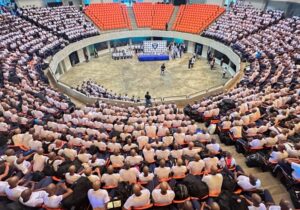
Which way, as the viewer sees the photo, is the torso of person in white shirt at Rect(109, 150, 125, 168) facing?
away from the camera

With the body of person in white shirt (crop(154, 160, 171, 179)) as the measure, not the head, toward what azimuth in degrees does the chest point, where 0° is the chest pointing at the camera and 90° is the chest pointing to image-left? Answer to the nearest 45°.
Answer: approximately 180°

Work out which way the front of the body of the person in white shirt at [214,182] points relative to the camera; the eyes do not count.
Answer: away from the camera

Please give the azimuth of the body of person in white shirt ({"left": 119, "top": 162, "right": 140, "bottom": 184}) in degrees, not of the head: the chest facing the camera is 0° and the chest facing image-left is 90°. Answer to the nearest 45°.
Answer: approximately 180°

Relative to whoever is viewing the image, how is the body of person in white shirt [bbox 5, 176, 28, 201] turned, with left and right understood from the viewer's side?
facing away from the viewer and to the right of the viewer

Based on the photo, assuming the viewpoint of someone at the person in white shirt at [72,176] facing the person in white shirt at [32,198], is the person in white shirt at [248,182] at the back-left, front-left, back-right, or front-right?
back-left

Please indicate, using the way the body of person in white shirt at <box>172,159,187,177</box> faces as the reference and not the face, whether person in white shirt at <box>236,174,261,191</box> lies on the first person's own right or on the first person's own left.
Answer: on the first person's own right

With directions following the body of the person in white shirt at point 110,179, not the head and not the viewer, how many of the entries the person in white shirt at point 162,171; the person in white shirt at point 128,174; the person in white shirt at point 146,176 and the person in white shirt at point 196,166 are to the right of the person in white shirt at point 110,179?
4

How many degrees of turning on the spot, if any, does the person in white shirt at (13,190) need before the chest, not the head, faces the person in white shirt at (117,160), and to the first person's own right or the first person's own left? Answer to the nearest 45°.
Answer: approximately 45° to the first person's own right

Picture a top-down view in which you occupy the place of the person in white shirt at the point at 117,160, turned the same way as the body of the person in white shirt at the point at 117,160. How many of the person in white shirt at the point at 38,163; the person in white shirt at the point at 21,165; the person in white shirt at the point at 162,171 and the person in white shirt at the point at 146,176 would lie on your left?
2

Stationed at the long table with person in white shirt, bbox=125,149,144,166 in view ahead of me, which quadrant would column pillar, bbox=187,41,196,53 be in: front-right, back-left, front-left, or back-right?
back-left

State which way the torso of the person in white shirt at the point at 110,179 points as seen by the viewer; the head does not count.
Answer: away from the camera

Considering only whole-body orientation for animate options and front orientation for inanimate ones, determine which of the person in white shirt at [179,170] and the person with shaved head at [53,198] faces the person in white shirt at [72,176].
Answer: the person with shaved head
